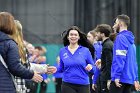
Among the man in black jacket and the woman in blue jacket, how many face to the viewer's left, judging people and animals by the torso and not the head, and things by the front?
1

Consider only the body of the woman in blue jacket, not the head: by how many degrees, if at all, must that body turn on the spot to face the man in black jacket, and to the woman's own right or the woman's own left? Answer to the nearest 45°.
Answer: approximately 135° to the woman's own left

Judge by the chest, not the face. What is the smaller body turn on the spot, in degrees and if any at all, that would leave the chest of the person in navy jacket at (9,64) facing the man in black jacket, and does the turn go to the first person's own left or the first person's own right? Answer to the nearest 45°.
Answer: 0° — they already face them

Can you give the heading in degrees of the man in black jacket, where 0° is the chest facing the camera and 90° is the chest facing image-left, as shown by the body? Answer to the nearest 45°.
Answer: approximately 90°

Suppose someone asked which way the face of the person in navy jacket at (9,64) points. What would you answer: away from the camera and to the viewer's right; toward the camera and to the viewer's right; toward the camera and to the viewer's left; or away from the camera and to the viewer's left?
away from the camera and to the viewer's right

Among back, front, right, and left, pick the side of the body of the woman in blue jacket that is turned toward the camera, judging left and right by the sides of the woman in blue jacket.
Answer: front

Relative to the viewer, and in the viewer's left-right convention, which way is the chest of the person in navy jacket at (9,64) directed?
facing away from the viewer and to the right of the viewer
